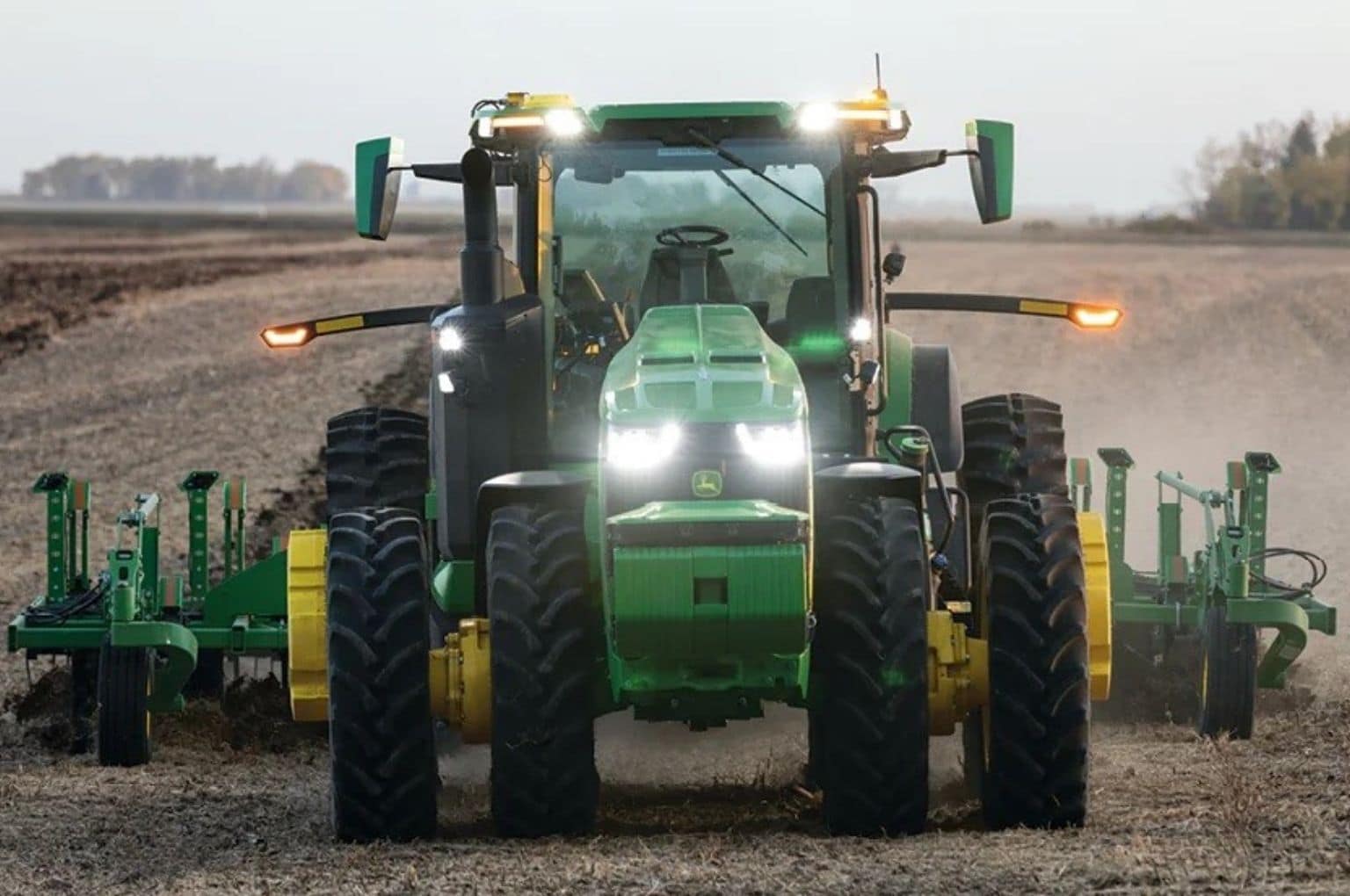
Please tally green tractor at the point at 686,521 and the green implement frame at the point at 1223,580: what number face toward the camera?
2

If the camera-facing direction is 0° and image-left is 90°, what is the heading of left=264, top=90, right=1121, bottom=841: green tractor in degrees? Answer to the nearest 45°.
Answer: approximately 0°

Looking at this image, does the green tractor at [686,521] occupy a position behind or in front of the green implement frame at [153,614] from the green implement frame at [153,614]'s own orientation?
in front

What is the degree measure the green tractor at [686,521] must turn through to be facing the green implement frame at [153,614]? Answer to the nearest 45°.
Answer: approximately 135° to its right
